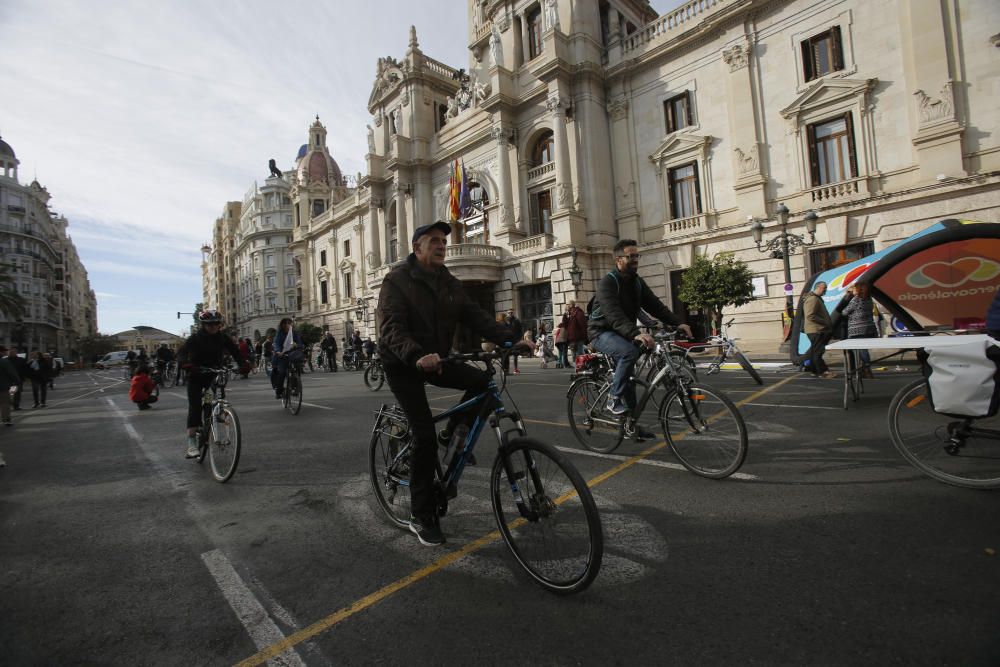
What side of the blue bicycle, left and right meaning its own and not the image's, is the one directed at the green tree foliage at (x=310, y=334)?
back

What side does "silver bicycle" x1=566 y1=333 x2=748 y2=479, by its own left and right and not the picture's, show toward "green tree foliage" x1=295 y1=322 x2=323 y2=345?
back

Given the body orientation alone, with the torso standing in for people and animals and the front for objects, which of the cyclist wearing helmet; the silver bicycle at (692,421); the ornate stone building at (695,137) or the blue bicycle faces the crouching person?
the ornate stone building

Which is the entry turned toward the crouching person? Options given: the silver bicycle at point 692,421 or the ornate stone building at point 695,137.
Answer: the ornate stone building

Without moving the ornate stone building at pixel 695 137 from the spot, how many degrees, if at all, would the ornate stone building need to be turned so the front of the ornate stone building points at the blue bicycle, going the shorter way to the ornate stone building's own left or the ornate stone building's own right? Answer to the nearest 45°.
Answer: approximately 45° to the ornate stone building's own left

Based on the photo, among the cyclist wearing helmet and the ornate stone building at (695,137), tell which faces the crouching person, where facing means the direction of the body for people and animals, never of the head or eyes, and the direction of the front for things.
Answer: the ornate stone building

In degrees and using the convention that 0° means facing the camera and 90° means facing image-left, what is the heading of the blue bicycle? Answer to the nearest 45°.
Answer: approximately 315°

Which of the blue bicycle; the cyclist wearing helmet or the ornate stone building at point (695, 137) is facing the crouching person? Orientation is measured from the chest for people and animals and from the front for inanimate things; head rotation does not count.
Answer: the ornate stone building
